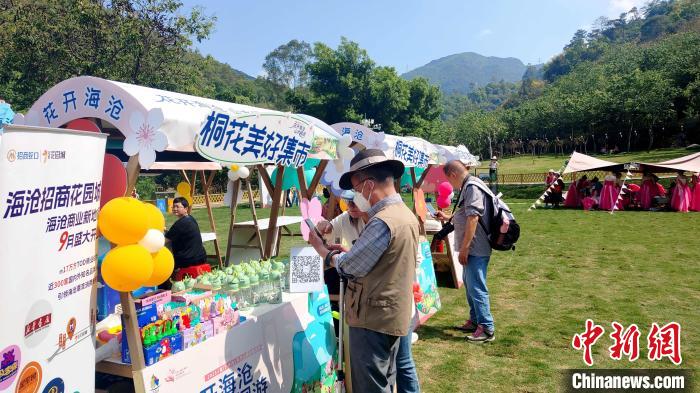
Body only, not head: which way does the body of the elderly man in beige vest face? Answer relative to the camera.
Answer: to the viewer's left

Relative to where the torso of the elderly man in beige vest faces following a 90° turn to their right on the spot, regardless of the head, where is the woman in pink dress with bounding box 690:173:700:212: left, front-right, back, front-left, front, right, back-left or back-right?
front-right

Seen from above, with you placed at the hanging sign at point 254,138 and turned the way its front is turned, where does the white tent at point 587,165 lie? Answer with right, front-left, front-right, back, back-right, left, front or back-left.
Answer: left

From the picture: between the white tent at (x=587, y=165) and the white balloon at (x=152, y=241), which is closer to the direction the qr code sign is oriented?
the white balloon

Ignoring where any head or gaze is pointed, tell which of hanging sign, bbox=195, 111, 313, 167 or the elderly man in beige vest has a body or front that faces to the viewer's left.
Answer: the elderly man in beige vest

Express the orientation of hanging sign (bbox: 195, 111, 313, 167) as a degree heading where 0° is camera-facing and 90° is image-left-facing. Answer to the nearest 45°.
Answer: approximately 315°

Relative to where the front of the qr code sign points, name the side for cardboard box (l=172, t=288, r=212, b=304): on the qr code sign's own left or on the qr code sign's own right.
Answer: on the qr code sign's own right

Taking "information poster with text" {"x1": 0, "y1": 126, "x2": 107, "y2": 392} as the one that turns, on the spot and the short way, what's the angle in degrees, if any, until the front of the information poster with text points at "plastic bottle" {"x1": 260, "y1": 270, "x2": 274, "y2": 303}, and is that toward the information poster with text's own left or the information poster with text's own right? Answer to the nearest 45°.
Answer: approximately 90° to the information poster with text's own left

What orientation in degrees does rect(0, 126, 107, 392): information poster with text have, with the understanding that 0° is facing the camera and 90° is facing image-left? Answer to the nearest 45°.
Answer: approximately 315°

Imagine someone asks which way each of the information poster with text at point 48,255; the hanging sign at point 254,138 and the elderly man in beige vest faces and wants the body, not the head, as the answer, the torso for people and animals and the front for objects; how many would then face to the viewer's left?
1

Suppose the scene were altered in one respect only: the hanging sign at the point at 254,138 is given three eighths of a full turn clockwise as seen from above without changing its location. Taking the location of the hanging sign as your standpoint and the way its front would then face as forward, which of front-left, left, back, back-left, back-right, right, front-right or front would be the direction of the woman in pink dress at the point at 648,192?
back-right

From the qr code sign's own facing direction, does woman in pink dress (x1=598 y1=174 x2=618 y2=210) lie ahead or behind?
behind

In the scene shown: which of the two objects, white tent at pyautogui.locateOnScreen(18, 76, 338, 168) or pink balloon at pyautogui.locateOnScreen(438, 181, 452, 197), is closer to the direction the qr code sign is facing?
the white tent
